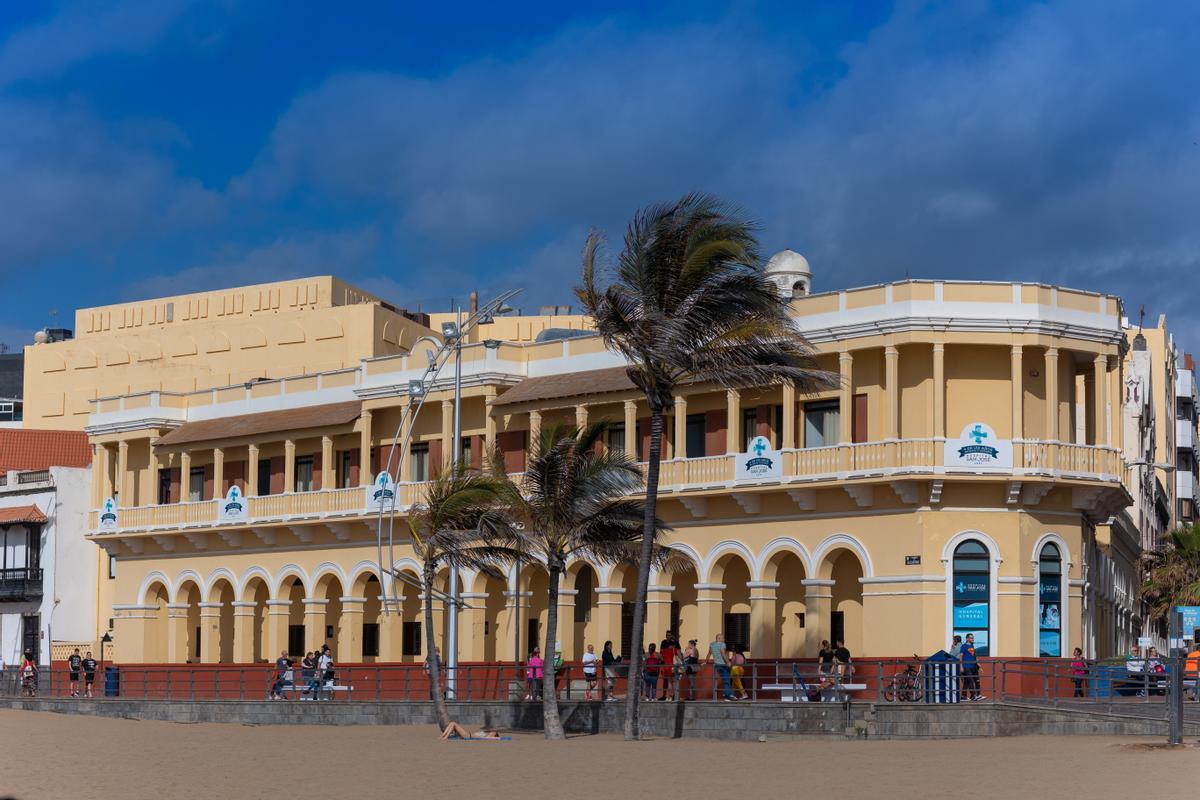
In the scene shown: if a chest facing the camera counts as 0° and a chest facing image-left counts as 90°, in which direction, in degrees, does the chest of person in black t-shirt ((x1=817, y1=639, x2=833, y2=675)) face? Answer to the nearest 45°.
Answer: approximately 180°

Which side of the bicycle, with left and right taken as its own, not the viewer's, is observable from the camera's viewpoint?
right

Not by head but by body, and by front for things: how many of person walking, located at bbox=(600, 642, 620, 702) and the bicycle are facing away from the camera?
0
